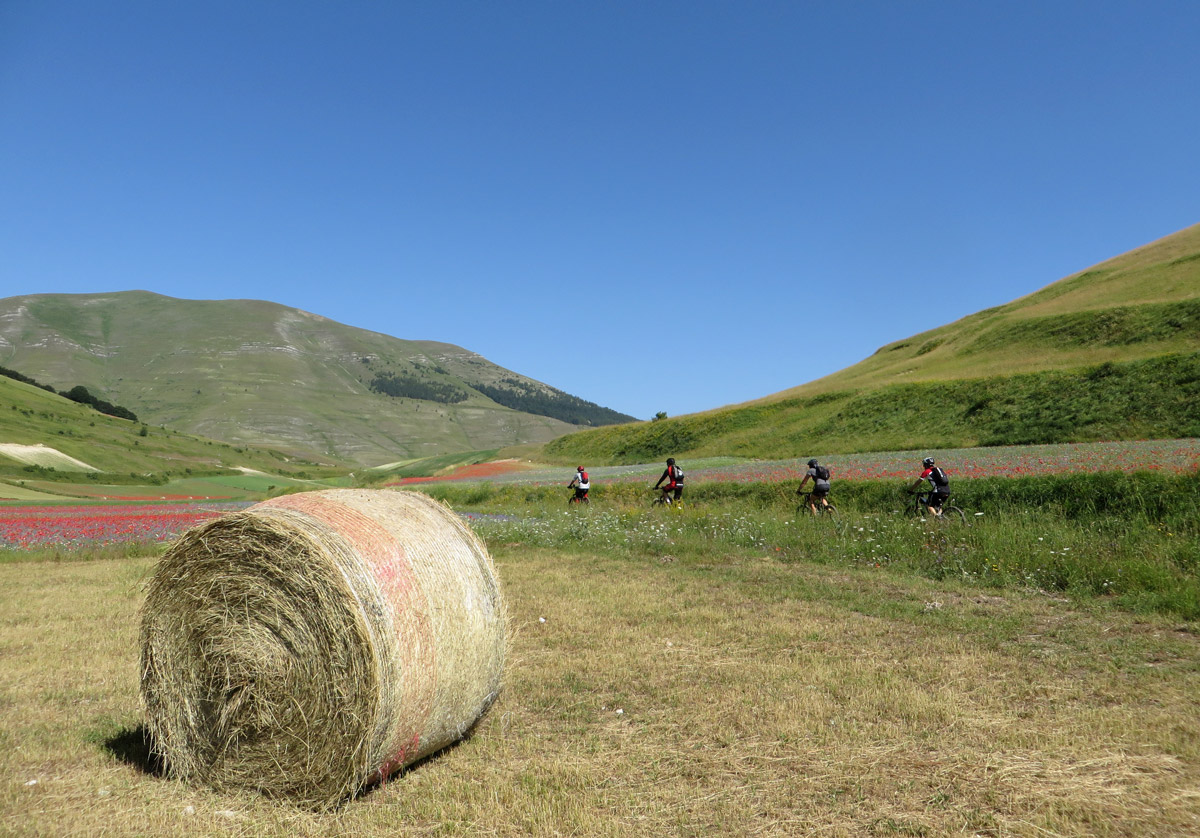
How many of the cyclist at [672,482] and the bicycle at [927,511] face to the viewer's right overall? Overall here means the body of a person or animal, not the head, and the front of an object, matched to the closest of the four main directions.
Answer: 0

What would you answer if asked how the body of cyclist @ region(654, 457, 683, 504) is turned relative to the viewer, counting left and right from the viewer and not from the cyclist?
facing away from the viewer and to the left of the viewer

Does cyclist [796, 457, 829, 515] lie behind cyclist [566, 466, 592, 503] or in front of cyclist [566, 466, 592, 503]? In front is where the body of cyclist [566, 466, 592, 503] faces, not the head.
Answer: behind

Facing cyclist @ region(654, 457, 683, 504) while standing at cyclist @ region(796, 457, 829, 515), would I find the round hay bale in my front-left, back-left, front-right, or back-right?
back-left

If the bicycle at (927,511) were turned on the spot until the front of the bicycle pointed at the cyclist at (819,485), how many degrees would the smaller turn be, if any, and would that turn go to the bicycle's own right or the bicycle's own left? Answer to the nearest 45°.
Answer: approximately 45° to the bicycle's own right

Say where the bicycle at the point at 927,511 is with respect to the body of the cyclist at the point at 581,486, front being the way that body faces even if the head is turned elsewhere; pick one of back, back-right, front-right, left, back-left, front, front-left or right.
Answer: back

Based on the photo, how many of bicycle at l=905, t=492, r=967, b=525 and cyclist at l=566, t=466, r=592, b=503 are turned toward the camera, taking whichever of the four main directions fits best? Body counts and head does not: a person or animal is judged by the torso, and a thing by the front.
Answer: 0

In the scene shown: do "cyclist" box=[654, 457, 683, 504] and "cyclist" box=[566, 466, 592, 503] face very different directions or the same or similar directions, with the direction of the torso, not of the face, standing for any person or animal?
same or similar directions

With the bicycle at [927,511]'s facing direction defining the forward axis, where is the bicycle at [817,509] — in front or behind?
in front

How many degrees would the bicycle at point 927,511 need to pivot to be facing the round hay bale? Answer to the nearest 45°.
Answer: approximately 90° to its left

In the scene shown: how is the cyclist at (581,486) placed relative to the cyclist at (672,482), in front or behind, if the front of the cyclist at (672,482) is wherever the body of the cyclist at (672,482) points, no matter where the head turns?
in front

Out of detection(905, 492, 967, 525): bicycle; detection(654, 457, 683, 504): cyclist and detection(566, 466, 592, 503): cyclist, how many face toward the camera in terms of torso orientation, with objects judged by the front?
0

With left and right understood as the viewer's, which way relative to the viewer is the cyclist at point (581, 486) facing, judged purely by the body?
facing away from the viewer and to the left of the viewer
